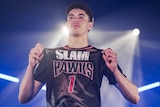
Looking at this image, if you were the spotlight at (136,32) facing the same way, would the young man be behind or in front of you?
in front

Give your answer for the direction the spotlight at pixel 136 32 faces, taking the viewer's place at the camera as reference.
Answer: facing the viewer and to the left of the viewer

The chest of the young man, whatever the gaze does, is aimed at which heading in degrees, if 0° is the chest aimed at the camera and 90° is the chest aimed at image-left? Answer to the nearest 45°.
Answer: approximately 0°

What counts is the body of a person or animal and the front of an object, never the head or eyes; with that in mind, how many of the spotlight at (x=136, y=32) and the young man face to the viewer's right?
0

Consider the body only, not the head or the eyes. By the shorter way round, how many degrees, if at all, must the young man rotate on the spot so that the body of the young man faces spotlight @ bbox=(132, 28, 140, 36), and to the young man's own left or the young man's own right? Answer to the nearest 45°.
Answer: approximately 135° to the young man's own left
